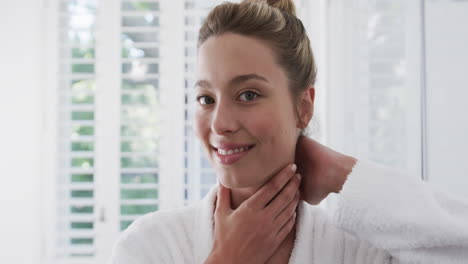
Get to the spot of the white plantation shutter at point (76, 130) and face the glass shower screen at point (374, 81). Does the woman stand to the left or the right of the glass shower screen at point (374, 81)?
right

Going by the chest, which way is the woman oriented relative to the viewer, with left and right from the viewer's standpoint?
facing the viewer and to the left of the viewer

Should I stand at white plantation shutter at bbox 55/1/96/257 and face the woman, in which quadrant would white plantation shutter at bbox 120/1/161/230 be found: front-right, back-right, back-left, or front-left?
front-left

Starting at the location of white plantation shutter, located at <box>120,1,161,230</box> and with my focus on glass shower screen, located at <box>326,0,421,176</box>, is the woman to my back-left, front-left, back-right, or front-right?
front-right

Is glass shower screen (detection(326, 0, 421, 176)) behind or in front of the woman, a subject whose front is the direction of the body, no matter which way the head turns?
behind

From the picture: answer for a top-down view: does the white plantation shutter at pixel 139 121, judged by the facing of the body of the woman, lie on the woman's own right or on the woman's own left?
on the woman's own right

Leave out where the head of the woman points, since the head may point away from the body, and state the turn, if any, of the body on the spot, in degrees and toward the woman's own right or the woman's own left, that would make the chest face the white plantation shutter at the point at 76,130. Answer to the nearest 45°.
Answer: approximately 90° to the woman's own right
